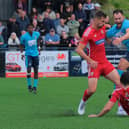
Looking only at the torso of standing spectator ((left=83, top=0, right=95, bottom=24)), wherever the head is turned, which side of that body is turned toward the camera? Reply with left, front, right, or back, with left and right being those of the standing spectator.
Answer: front

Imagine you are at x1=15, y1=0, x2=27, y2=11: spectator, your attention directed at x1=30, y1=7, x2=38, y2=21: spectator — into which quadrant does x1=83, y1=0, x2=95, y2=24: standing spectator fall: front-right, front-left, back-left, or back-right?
front-left

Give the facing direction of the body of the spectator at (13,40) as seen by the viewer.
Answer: toward the camera

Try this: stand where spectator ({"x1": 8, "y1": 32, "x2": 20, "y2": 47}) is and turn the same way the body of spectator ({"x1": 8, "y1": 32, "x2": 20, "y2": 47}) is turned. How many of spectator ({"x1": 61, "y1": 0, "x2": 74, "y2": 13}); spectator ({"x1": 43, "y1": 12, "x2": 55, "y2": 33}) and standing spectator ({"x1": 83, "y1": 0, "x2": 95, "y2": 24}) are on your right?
0

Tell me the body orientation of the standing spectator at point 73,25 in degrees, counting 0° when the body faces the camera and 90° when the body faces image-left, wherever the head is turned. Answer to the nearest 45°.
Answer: approximately 0°

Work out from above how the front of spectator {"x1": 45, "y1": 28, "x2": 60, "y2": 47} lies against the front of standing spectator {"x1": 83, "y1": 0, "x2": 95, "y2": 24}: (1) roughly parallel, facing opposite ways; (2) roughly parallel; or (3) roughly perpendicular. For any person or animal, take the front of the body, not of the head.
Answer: roughly parallel

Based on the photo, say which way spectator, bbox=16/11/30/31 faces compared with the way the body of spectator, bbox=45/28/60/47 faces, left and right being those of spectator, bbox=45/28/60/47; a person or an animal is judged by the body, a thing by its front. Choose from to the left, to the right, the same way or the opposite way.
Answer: the same way

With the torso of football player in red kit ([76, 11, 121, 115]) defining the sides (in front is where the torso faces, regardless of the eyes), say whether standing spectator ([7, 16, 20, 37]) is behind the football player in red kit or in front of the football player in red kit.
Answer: behind

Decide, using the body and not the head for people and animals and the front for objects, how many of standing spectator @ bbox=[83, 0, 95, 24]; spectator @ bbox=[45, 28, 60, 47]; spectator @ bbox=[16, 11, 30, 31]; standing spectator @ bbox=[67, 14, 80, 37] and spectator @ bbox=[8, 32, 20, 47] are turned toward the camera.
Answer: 5
